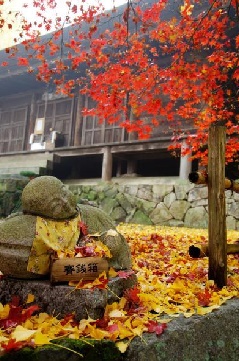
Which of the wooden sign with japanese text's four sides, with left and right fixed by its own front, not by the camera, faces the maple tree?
back

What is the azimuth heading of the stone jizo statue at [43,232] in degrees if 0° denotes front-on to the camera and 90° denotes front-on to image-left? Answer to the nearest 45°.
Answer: approximately 315°

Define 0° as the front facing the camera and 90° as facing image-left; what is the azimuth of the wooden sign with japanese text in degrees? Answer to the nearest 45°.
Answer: approximately 0°

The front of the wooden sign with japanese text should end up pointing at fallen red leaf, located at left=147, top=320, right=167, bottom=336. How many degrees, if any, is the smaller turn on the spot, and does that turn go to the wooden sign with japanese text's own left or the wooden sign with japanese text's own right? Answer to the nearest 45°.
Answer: approximately 45° to the wooden sign with japanese text's own left

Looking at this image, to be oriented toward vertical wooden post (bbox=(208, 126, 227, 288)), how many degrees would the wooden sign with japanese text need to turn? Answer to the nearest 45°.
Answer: approximately 90° to its left

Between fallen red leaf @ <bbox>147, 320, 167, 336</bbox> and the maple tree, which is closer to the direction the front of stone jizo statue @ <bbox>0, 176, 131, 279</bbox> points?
the fallen red leaf

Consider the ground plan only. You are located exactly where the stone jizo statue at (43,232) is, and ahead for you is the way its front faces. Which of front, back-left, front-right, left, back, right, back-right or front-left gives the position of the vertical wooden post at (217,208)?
front-left

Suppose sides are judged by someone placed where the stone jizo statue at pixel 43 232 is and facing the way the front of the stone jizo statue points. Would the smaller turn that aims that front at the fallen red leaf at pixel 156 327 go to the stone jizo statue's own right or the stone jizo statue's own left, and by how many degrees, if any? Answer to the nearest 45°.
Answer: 0° — it already faces it
